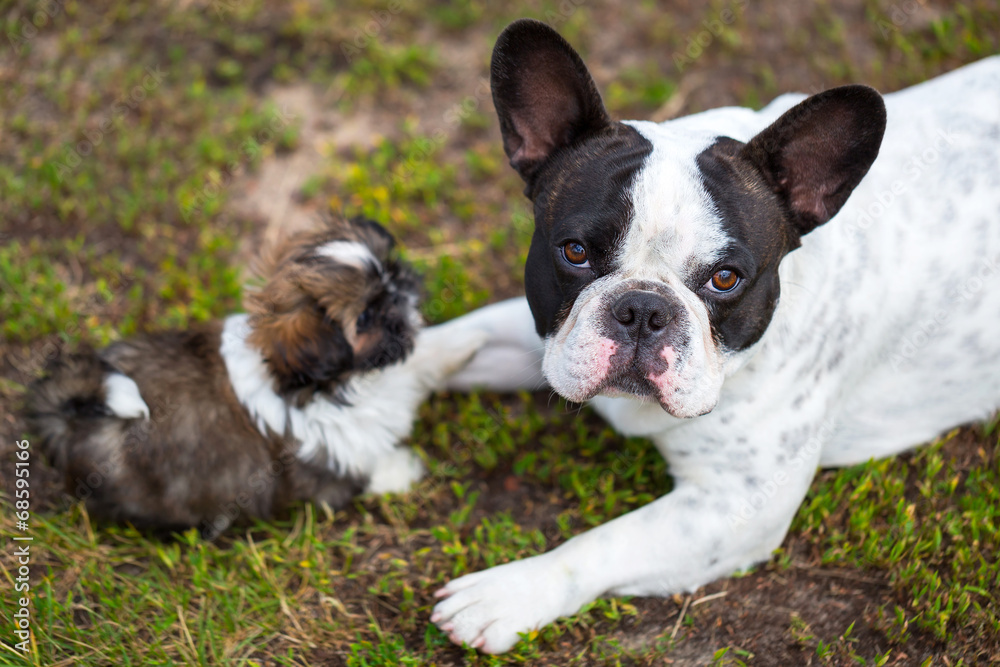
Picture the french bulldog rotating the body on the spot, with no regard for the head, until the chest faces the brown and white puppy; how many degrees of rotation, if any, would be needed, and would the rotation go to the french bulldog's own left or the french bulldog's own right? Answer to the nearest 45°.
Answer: approximately 45° to the french bulldog's own right

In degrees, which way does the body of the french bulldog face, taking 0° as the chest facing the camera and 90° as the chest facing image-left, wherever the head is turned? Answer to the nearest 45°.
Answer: approximately 45°
